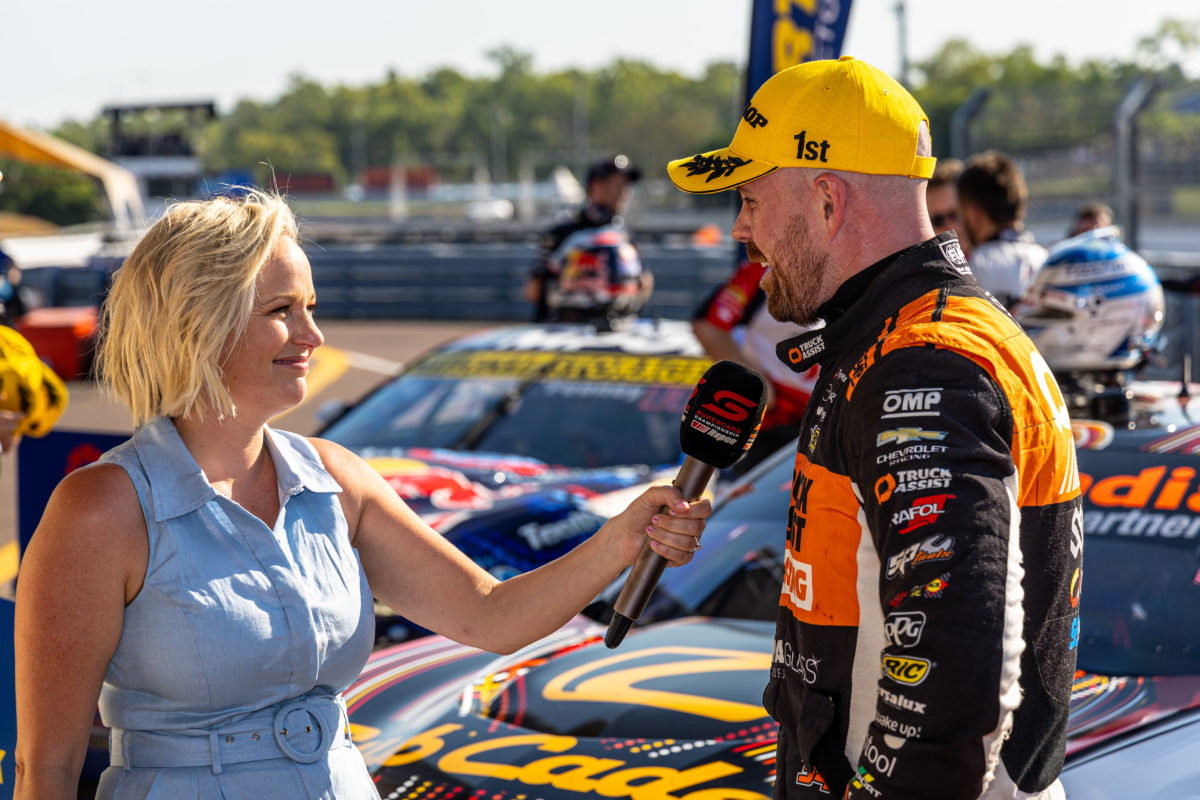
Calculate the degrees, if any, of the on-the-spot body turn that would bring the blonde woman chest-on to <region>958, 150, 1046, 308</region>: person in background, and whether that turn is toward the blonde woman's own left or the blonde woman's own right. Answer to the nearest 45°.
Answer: approximately 90° to the blonde woman's own left

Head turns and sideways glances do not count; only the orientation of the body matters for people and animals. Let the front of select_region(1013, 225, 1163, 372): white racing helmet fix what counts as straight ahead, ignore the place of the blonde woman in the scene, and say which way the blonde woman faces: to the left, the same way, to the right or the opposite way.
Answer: the opposite way

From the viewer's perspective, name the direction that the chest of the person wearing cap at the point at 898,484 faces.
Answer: to the viewer's left

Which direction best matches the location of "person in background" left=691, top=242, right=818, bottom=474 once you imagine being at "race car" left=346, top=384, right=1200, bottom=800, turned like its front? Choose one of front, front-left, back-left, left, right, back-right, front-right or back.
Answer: back-right

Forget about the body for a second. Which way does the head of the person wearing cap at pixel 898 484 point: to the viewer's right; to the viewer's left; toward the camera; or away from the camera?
to the viewer's left

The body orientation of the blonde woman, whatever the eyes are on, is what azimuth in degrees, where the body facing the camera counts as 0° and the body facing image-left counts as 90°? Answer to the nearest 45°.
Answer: approximately 315°

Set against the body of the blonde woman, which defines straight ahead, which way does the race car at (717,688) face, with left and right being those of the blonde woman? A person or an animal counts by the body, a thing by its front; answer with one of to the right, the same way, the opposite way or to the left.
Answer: to the right

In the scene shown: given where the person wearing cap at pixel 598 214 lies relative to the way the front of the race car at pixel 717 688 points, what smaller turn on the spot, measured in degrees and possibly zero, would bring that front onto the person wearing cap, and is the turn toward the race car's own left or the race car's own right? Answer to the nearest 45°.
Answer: approximately 135° to the race car's own right

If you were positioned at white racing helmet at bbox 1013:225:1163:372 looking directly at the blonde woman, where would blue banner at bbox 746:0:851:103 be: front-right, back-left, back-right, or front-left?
back-right

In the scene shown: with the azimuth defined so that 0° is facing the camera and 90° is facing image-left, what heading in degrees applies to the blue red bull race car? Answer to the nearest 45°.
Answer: approximately 45°

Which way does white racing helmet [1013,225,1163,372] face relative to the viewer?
to the viewer's left
